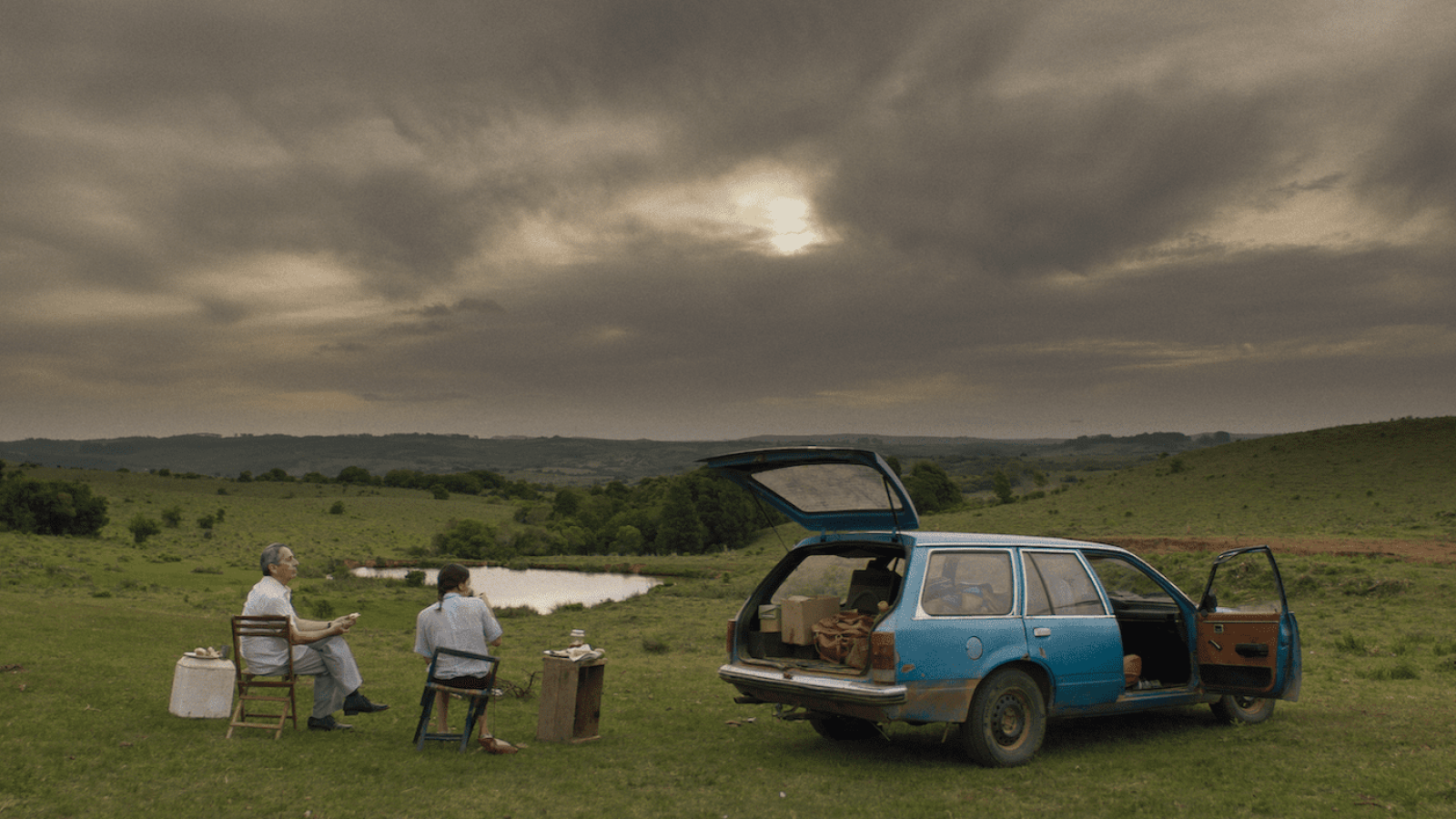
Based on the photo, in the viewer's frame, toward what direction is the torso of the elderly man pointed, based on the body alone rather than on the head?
to the viewer's right

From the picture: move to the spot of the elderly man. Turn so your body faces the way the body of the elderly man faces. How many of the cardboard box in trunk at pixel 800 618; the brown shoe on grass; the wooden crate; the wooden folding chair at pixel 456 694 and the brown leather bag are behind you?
0

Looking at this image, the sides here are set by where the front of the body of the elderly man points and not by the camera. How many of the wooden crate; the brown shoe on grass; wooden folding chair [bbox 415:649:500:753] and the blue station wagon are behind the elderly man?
0

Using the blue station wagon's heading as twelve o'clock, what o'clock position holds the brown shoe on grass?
The brown shoe on grass is roughly at 7 o'clock from the blue station wagon.

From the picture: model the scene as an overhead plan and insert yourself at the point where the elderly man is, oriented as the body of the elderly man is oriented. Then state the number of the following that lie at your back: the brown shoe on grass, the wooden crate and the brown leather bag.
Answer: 0

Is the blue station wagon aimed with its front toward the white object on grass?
no

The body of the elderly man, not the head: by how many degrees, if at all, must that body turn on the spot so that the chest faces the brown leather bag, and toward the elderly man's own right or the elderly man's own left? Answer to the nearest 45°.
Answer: approximately 45° to the elderly man's own right

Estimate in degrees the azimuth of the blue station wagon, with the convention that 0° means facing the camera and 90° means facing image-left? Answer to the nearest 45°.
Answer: approximately 225°

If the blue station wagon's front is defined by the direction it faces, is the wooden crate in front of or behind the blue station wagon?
behind

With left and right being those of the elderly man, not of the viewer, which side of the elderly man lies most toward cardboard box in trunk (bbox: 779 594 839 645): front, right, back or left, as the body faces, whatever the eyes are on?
front

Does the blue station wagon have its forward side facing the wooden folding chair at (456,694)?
no

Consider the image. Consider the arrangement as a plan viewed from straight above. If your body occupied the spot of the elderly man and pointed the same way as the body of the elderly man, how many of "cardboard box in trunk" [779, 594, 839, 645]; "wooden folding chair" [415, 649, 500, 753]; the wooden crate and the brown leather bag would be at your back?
0

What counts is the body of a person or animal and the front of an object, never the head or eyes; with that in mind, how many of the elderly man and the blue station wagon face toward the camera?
0

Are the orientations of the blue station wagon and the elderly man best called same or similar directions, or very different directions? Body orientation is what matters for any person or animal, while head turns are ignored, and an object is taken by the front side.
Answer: same or similar directions

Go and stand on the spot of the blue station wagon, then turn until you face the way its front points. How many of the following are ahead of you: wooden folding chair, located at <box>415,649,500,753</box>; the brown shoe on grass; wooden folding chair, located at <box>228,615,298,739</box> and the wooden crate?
0

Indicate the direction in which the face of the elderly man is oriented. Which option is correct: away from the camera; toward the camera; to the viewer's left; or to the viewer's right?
to the viewer's right
